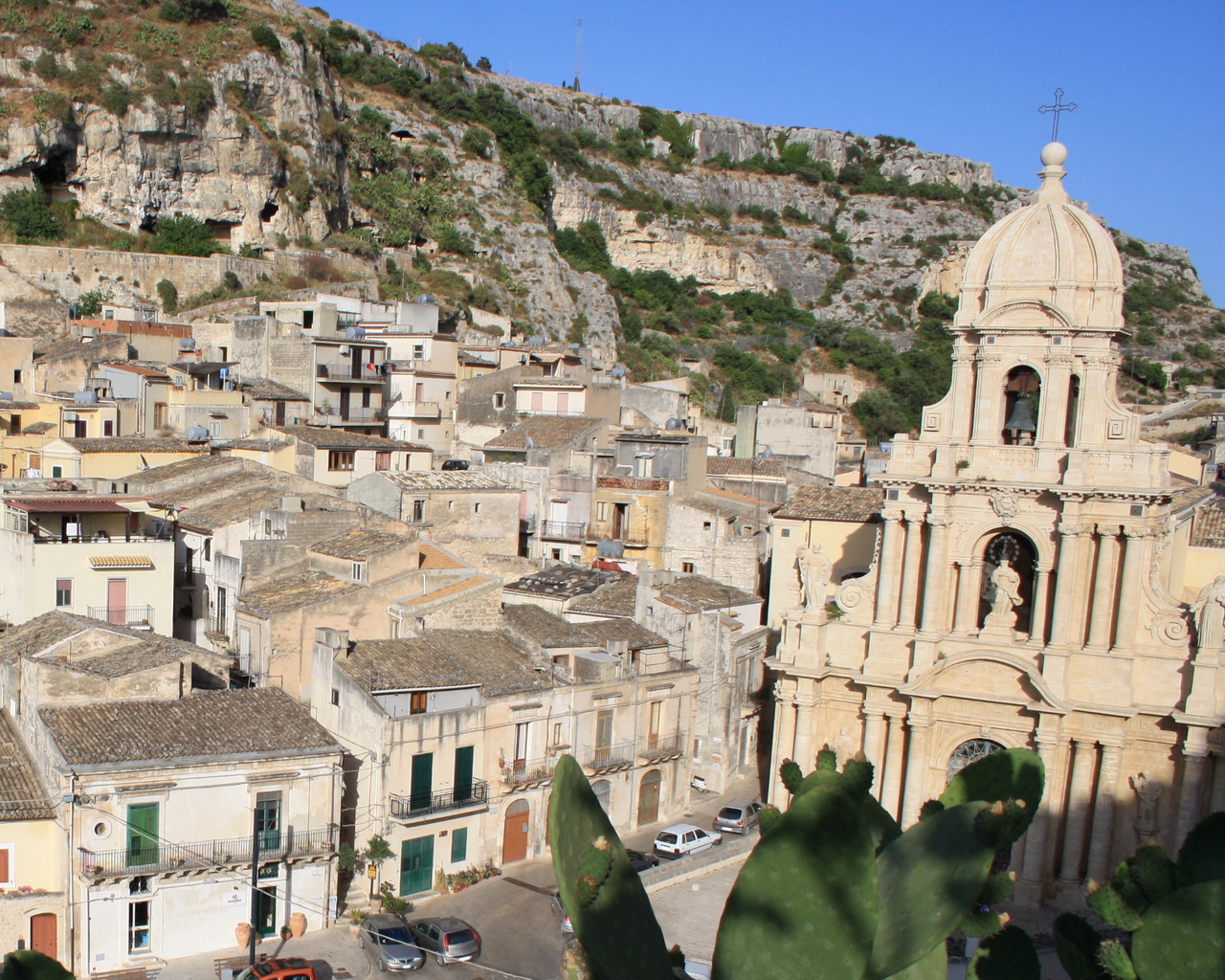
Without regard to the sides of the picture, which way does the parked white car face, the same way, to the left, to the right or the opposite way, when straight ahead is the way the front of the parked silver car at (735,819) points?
the same way

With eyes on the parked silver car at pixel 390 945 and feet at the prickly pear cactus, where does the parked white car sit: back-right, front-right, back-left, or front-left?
front-right

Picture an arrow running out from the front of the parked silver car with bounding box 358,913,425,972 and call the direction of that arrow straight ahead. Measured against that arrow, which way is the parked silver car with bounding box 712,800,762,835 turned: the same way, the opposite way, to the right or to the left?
to the left

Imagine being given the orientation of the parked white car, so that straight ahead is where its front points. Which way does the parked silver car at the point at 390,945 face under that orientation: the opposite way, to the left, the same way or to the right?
to the right

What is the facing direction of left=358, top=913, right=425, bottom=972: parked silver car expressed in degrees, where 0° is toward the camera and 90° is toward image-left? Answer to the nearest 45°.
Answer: approximately 315°

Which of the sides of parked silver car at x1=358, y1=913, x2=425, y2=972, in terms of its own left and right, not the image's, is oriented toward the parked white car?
left

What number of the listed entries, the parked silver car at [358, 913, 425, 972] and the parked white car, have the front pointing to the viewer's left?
0

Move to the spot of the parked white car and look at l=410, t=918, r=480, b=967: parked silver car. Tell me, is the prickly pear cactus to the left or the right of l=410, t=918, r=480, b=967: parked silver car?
left

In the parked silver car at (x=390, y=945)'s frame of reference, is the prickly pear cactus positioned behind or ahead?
ahead

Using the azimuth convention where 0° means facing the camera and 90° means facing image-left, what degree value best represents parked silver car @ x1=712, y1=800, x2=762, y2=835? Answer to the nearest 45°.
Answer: approximately 225°

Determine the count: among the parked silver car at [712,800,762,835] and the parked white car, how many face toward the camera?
0
